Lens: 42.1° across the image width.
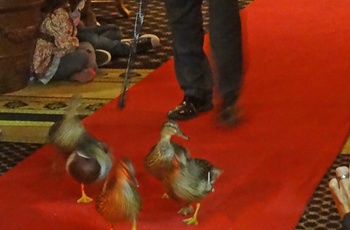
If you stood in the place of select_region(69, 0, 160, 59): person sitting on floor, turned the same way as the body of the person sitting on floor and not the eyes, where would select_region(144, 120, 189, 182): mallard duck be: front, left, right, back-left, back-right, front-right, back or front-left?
right

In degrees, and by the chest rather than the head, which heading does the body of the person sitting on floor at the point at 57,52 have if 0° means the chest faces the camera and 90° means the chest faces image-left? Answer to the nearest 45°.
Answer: approximately 270°

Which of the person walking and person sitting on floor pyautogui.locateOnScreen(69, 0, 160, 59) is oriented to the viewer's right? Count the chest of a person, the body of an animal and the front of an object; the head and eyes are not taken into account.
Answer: the person sitting on floor

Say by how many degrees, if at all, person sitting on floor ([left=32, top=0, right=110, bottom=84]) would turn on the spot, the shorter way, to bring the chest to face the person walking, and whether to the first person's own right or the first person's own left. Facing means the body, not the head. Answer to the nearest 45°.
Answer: approximately 45° to the first person's own right

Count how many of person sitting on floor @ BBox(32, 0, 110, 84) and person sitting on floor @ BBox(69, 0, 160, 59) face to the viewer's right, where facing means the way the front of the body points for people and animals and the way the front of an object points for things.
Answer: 2

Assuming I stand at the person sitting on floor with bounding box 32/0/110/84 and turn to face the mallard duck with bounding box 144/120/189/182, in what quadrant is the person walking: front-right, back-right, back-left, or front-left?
front-left

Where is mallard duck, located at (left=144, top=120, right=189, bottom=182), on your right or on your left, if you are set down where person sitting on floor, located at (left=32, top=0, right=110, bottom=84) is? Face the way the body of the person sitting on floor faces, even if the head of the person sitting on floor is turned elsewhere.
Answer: on your right

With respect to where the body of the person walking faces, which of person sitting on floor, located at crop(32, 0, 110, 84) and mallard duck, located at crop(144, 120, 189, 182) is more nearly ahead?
the mallard duck

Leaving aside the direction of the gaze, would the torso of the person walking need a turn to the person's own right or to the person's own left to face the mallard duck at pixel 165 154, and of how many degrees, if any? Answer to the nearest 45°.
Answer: approximately 45° to the person's own left

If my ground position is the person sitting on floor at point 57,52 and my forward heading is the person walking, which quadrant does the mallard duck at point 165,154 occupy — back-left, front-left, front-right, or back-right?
front-right

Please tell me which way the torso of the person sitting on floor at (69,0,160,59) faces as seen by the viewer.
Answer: to the viewer's right
